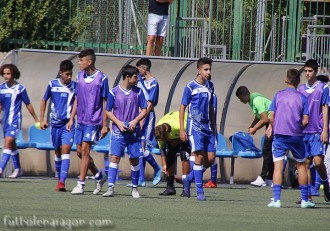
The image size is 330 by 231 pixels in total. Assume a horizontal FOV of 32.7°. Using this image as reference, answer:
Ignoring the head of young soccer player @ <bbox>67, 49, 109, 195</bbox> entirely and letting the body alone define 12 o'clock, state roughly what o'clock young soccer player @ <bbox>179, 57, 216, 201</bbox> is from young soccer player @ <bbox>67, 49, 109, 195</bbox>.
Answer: young soccer player @ <bbox>179, 57, 216, 201</bbox> is roughly at 8 o'clock from young soccer player @ <bbox>67, 49, 109, 195</bbox>.

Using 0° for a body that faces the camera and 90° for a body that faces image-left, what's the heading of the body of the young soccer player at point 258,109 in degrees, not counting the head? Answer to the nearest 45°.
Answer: approximately 90°

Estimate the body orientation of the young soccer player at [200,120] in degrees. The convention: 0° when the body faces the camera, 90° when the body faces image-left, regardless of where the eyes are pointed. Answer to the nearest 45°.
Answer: approximately 315°

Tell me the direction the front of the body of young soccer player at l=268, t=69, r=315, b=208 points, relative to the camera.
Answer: away from the camera

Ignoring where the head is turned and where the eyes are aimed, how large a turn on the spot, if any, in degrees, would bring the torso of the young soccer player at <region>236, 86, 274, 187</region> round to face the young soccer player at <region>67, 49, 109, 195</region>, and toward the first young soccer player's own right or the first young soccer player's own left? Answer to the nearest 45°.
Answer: approximately 45° to the first young soccer player's own left

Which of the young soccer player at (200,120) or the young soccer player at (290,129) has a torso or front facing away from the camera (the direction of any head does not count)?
the young soccer player at (290,129)

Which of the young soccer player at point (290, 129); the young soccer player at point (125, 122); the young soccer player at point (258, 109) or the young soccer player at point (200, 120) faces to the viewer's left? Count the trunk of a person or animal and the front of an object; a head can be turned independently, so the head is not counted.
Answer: the young soccer player at point (258, 109)

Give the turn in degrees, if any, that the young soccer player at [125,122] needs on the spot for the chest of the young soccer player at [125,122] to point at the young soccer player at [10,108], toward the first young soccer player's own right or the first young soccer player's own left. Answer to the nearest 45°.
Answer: approximately 135° to the first young soccer player's own right
